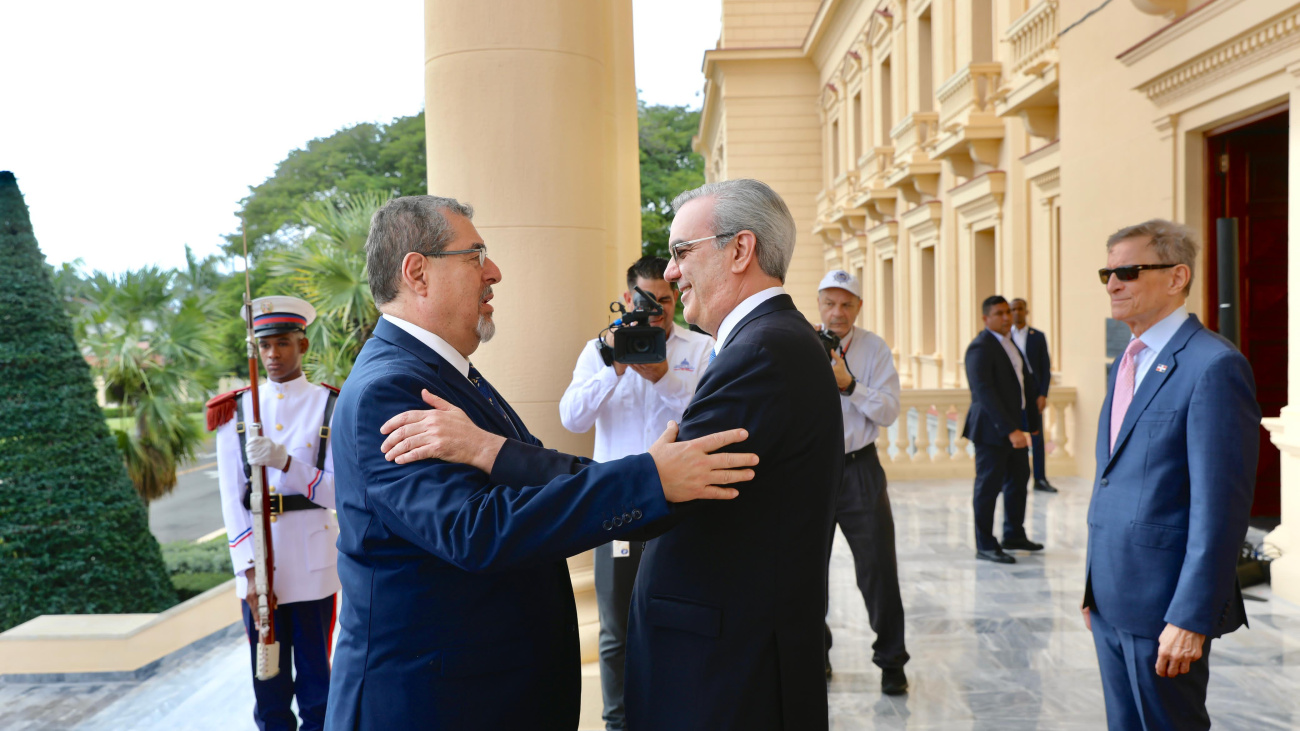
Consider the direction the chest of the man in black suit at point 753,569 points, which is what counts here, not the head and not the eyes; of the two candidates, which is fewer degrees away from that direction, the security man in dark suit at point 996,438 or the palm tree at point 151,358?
the palm tree

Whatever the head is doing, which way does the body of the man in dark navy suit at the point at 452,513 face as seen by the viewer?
to the viewer's right

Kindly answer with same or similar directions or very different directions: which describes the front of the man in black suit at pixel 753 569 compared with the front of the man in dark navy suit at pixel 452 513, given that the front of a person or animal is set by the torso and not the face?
very different directions

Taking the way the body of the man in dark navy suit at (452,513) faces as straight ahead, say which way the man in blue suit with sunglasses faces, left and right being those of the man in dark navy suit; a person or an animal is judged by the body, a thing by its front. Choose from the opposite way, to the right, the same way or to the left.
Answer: the opposite way

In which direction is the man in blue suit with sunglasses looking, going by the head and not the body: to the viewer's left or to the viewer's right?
to the viewer's left

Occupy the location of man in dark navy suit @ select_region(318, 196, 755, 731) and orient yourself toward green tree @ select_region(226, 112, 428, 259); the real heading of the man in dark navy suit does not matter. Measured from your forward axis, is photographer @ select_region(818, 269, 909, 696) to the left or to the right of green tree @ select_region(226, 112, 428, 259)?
right

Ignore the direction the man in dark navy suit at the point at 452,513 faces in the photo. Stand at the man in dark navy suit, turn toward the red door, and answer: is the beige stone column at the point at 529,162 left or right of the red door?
left

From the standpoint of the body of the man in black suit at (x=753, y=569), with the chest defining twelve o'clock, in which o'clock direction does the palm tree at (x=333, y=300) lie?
The palm tree is roughly at 2 o'clock from the man in black suit.

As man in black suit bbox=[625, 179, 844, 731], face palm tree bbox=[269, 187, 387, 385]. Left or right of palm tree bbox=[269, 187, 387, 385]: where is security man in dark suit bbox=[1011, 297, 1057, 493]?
right

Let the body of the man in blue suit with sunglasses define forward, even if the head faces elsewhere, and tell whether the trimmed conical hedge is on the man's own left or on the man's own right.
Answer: on the man's own right

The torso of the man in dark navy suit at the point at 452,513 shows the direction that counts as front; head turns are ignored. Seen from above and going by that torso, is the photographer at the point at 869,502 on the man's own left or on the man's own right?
on the man's own left

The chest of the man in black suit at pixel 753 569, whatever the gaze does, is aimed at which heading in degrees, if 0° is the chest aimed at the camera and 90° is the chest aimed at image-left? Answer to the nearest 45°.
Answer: approximately 90°

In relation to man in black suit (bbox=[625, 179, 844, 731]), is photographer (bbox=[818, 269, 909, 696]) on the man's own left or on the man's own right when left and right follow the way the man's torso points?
on the man's own right
